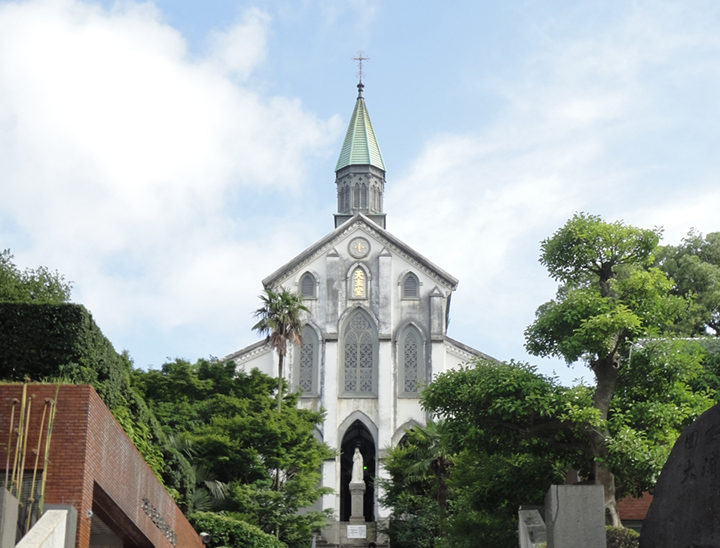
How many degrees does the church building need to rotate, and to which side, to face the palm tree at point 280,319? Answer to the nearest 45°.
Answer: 0° — it already faces it

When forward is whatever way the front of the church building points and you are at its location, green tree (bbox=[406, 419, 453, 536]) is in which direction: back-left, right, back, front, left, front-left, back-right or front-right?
front

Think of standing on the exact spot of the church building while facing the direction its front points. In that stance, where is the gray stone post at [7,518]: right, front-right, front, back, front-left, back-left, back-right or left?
front

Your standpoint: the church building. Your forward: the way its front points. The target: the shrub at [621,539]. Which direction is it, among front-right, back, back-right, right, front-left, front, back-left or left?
front

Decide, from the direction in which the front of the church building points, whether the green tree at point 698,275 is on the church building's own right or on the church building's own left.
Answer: on the church building's own left

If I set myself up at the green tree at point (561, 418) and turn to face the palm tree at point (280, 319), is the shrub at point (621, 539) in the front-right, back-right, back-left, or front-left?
back-left

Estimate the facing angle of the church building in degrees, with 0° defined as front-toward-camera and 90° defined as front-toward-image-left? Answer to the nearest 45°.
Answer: approximately 0°

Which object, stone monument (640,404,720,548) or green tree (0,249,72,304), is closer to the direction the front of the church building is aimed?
the stone monument

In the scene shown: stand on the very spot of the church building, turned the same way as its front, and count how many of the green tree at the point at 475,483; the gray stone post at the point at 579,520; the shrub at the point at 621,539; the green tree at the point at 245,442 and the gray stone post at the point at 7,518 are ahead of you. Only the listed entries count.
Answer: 5

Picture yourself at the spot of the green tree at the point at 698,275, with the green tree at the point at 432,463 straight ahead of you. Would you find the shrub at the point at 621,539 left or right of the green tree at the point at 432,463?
left

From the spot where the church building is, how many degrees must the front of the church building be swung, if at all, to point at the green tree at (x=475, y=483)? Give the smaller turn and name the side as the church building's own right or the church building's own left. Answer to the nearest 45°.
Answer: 0° — it already faces it

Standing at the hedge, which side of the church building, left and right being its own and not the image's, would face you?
front

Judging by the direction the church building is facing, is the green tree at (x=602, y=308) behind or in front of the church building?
in front

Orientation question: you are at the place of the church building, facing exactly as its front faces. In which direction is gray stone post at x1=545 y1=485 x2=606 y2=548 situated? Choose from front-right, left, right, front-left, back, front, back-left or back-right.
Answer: front

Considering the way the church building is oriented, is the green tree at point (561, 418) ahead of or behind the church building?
ahead
